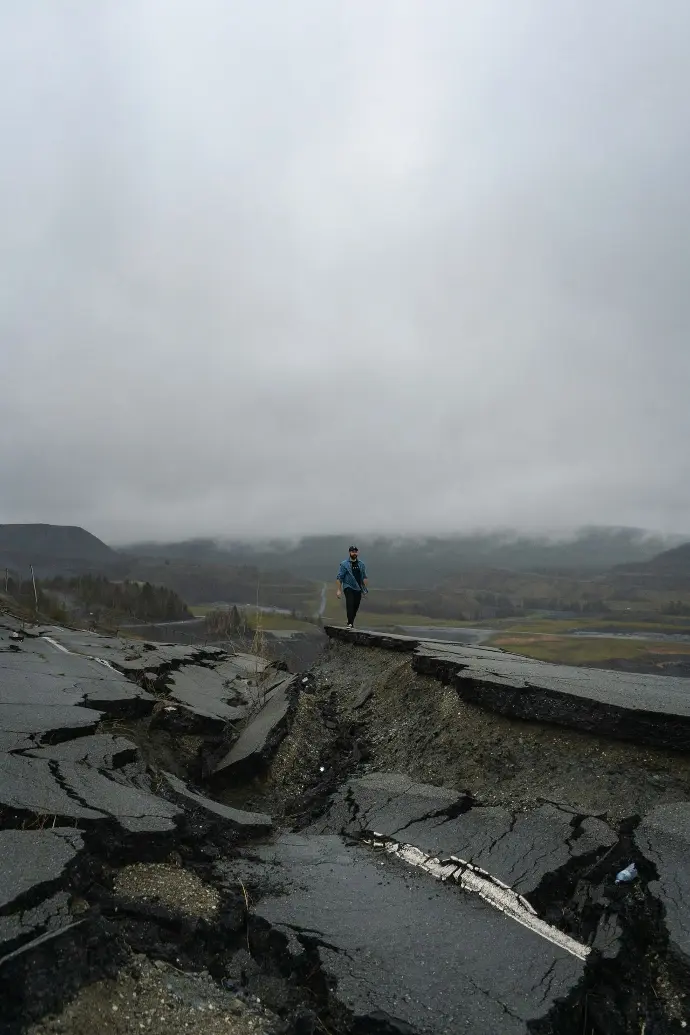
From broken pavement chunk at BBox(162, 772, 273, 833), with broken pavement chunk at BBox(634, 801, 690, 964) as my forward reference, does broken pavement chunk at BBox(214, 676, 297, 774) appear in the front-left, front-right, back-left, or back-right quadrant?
back-left

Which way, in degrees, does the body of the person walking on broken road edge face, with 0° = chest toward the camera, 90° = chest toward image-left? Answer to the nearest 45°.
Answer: approximately 0°

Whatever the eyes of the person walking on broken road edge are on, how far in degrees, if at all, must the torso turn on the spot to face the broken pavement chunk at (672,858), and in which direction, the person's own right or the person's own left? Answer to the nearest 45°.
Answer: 0° — they already face it
